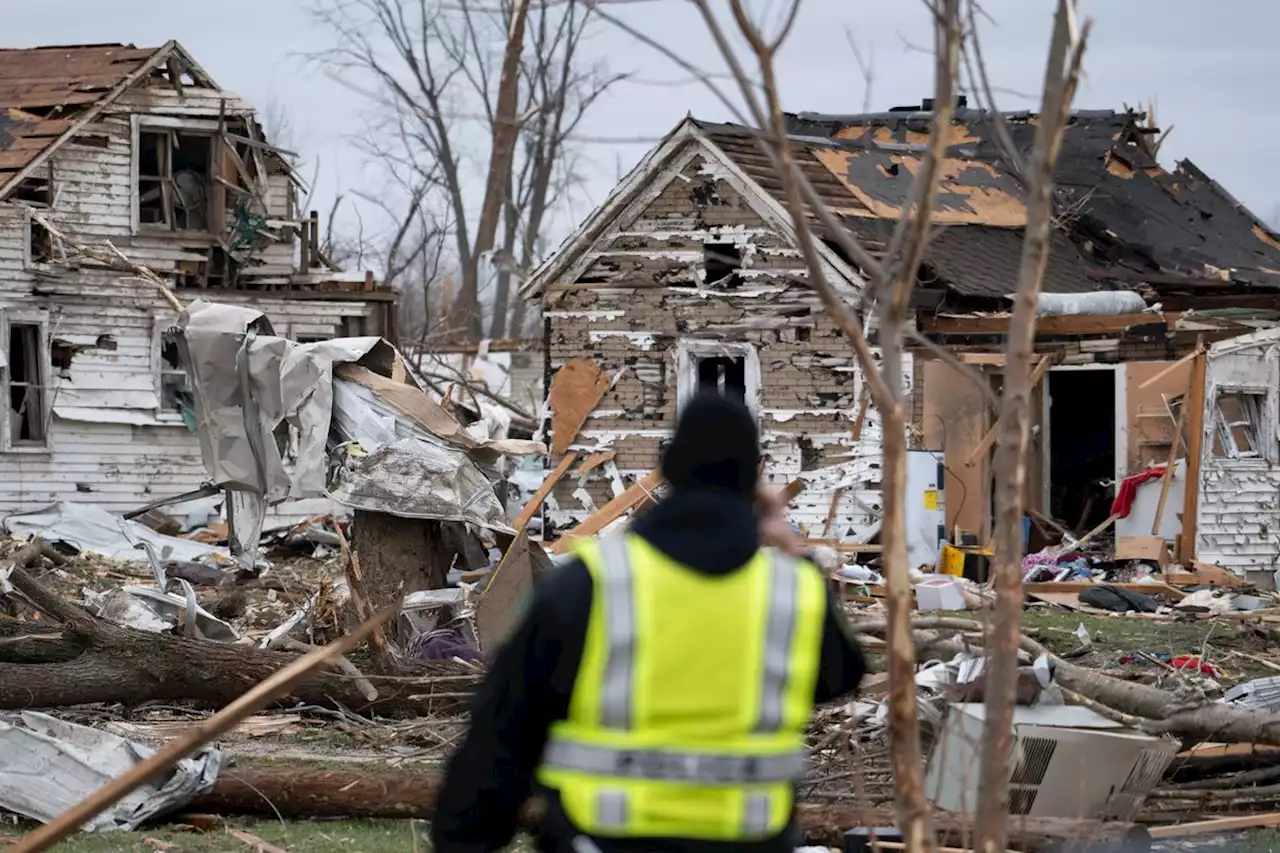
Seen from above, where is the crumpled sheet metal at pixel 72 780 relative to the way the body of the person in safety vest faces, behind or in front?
in front

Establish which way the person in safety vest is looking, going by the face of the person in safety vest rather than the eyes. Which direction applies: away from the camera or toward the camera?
away from the camera

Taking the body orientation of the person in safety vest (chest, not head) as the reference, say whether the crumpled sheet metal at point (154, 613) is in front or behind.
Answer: in front

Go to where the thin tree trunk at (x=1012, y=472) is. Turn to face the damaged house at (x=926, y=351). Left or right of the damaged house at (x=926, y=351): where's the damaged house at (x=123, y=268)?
left

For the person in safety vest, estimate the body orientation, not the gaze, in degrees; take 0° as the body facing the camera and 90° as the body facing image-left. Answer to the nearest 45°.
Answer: approximately 180°

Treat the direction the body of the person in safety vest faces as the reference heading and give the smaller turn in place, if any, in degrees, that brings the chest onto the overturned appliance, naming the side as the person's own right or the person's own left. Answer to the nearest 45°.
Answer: approximately 45° to the person's own right

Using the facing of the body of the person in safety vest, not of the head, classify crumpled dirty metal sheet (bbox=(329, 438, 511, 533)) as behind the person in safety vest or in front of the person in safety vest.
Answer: in front

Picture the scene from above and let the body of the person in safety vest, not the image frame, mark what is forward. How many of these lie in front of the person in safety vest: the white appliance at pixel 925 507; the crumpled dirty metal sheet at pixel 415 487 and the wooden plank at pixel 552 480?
3

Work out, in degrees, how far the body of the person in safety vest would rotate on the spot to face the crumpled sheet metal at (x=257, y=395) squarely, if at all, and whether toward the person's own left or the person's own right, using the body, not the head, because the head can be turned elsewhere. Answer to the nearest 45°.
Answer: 0° — they already face it

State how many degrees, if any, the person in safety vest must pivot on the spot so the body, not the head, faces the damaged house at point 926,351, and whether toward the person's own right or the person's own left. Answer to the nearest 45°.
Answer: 0° — they already face it
